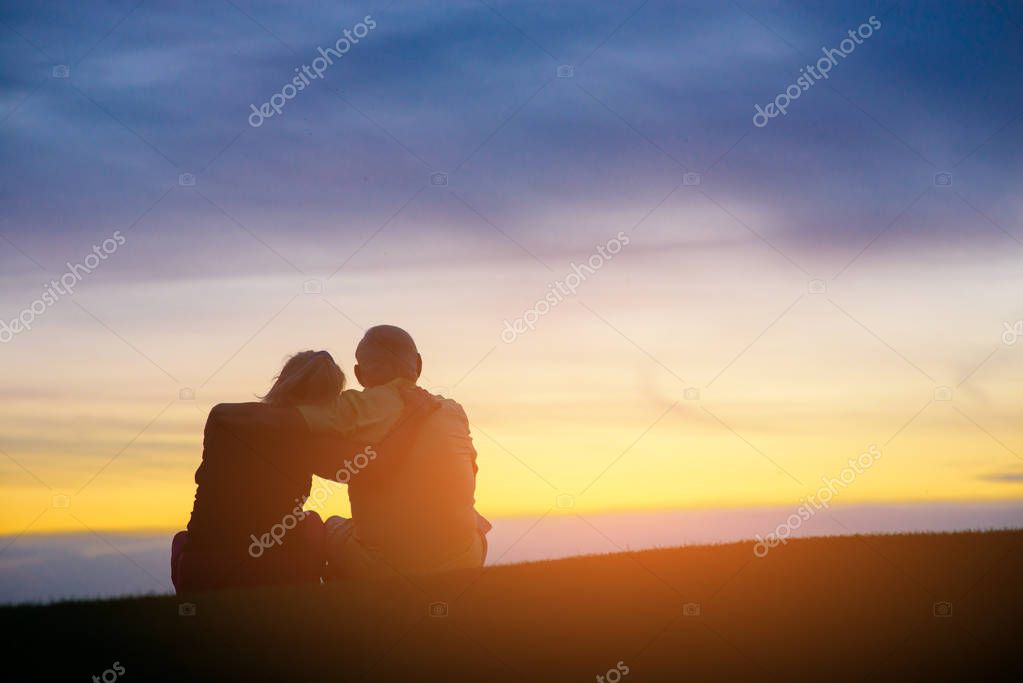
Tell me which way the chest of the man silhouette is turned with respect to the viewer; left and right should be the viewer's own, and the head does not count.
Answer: facing away from the viewer
